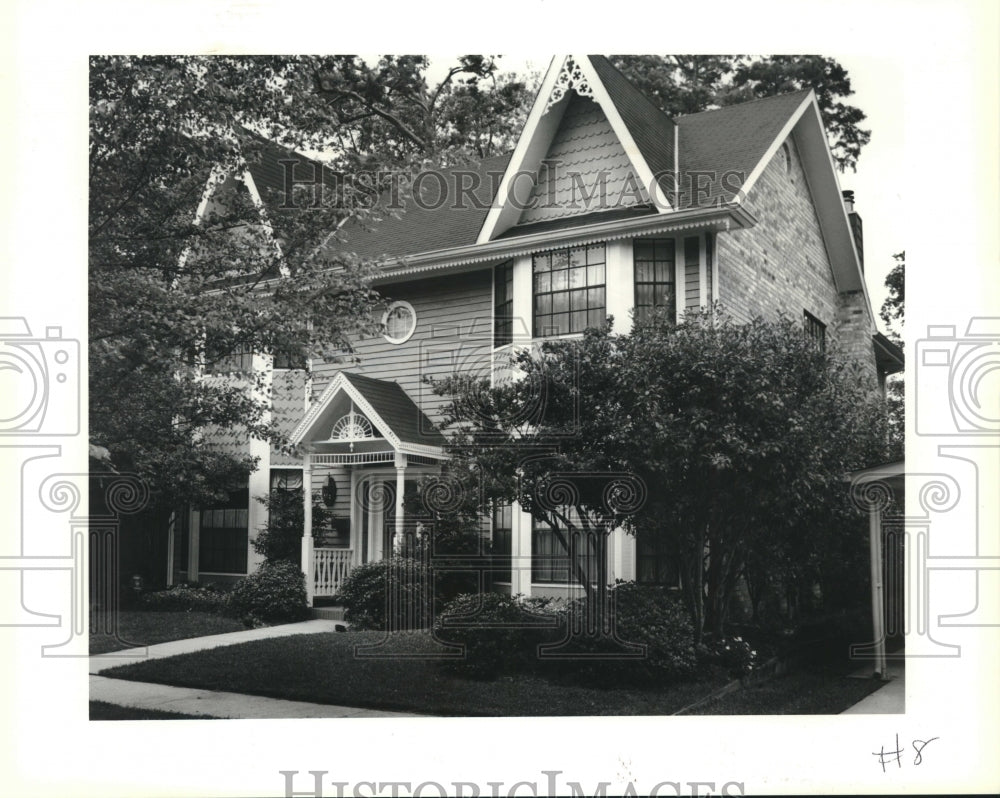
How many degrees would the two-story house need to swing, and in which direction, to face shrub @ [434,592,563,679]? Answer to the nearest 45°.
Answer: approximately 45° to its left

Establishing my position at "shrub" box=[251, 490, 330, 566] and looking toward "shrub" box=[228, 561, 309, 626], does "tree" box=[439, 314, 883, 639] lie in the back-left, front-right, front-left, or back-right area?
front-left

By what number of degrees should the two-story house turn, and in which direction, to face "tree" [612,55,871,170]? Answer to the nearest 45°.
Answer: approximately 180°

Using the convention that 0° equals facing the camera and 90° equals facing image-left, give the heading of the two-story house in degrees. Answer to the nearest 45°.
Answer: approximately 45°

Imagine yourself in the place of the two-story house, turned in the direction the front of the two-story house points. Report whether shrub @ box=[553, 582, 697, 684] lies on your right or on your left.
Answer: on your left
